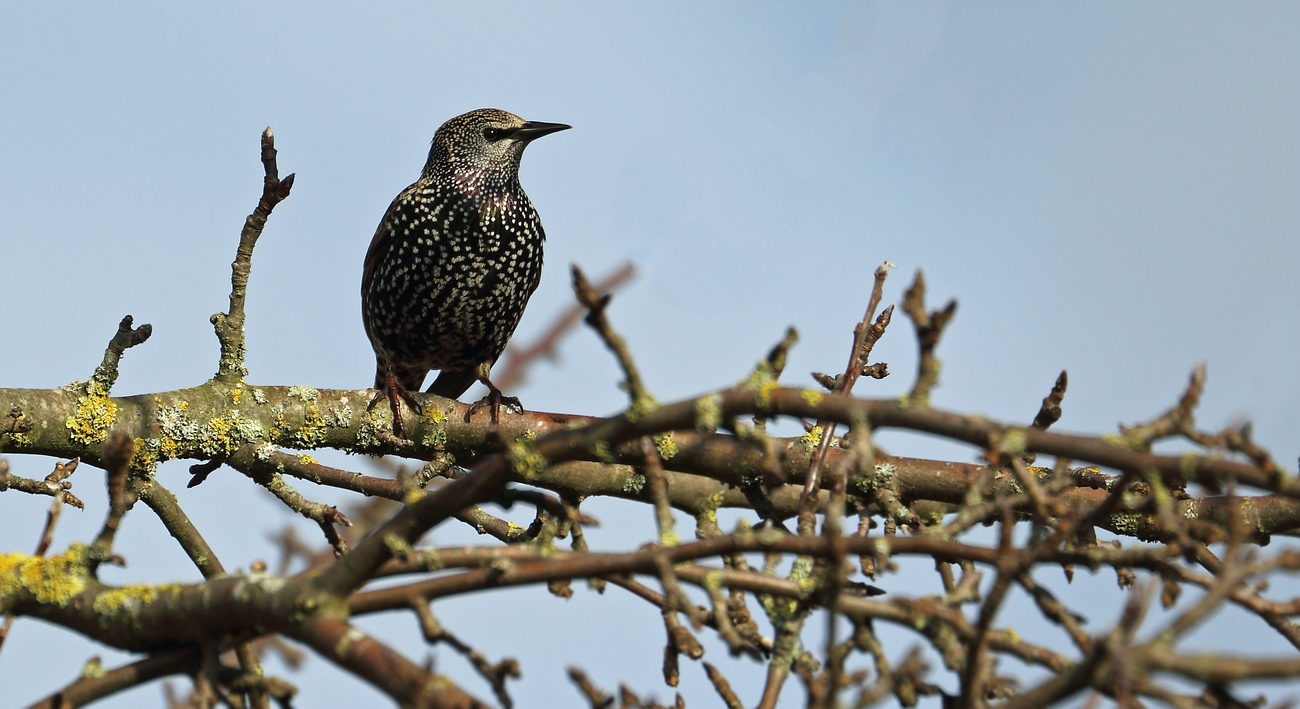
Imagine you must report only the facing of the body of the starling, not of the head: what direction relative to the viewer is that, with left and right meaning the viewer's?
facing the viewer and to the right of the viewer
